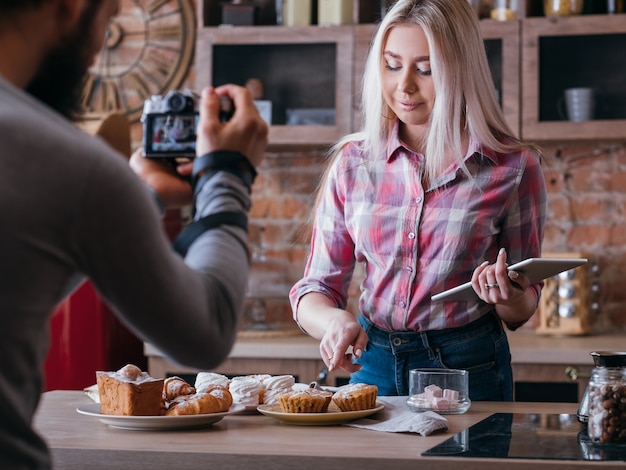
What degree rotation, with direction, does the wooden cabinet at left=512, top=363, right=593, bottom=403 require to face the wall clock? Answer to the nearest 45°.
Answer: approximately 90° to its right

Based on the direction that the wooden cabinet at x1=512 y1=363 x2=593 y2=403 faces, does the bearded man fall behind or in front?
in front

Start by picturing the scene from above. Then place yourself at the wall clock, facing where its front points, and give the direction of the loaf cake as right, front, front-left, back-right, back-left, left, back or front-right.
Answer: front

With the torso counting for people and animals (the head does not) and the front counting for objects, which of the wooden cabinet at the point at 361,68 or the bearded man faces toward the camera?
the wooden cabinet

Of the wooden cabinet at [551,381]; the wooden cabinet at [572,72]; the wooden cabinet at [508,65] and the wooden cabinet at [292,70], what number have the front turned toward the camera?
4

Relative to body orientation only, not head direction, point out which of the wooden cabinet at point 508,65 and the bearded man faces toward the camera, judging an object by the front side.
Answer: the wooden cabinet

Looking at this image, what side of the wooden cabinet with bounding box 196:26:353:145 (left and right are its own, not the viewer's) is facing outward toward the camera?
front

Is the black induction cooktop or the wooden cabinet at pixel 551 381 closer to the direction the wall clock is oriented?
the black induction cooktop

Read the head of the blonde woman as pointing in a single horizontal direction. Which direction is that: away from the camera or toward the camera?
toward the camera

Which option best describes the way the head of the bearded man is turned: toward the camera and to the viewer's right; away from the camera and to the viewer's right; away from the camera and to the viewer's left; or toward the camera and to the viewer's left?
away from the camera and to the viewer's right

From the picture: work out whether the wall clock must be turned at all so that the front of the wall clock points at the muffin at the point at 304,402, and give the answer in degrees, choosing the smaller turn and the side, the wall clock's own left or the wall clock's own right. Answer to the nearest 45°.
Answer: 0° — it already faces it

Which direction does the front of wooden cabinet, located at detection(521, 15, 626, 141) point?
toward the camera

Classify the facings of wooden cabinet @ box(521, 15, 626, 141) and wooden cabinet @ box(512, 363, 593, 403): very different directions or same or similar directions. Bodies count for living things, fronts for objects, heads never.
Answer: same or similar directions

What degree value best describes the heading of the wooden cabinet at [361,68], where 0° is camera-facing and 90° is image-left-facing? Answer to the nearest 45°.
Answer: approximately 0°

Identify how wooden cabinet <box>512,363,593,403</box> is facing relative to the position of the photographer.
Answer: facing the viewer

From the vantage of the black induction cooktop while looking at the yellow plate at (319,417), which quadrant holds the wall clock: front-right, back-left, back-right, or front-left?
front-right

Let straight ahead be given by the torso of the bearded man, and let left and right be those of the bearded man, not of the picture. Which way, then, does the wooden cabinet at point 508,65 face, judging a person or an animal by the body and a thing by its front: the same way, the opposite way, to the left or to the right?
the opposite way

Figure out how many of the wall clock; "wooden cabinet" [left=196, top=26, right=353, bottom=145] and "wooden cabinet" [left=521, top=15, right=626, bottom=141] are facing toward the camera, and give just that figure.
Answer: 3

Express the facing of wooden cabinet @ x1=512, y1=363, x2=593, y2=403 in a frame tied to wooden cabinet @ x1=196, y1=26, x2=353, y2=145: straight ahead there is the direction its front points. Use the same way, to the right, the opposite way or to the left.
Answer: the same way

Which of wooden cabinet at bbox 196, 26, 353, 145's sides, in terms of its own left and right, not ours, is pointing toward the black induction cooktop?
front

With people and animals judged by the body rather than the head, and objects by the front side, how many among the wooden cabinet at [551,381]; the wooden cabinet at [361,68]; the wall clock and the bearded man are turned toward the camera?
3

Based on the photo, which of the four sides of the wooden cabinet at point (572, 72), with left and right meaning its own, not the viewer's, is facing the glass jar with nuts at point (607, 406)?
front
